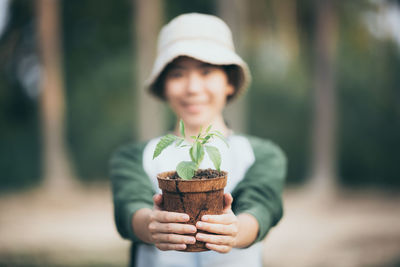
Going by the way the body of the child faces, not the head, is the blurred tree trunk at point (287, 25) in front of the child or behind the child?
behind

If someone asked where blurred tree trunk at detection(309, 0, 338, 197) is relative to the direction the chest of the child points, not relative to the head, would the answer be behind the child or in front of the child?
behind

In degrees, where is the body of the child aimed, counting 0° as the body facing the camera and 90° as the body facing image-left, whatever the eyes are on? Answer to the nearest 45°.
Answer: approximately 0°

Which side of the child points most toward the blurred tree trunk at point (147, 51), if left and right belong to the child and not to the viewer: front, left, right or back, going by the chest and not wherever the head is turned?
back
